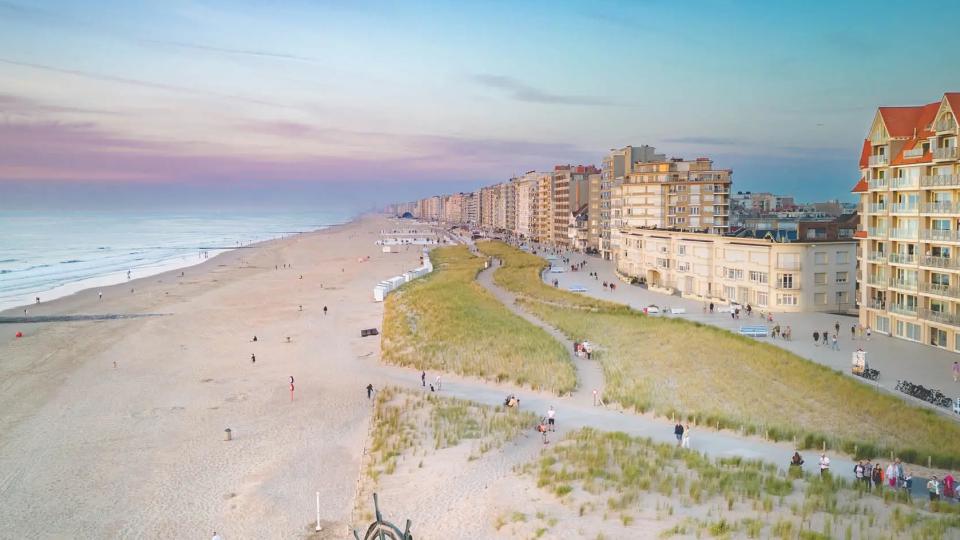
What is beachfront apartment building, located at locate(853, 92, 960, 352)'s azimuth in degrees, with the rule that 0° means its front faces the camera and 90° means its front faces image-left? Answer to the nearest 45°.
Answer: approximately 45°
